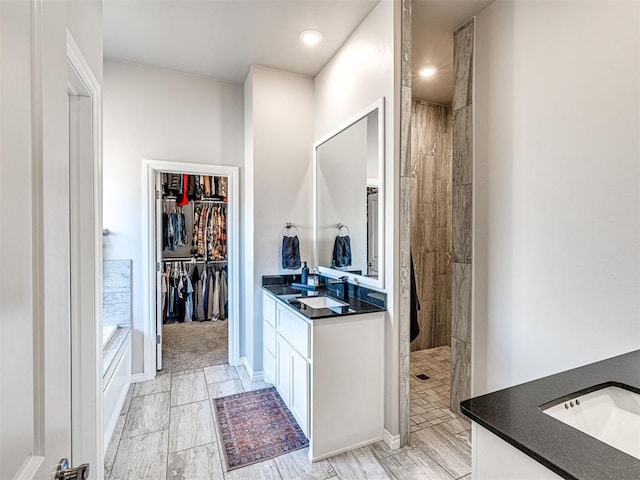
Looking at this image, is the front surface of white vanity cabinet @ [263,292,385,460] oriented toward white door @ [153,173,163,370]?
no

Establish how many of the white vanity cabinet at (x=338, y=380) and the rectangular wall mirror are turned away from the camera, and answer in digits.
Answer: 0

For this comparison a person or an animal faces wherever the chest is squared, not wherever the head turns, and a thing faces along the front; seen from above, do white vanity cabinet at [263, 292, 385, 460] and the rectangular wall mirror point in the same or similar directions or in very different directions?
same or similar directions

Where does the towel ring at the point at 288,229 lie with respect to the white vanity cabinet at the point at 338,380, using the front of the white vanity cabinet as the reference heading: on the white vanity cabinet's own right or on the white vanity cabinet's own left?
on the white vanity cabinet's own right

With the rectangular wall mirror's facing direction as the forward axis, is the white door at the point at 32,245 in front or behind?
in front

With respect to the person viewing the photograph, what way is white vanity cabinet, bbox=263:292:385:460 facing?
facing the viewer and to the left of the viewer

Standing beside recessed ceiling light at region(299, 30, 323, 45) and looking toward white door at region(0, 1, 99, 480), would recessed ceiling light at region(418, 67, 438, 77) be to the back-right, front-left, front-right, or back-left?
back-left
